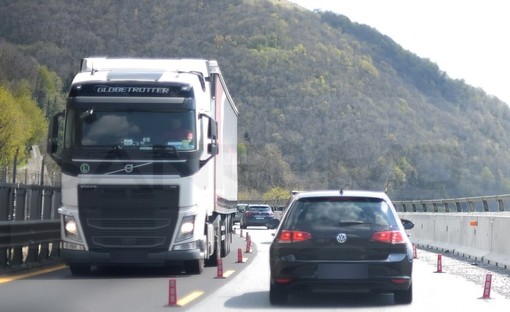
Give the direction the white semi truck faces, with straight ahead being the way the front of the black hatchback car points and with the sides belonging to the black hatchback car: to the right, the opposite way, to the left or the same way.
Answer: the opposite way

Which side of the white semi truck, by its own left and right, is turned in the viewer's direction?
front

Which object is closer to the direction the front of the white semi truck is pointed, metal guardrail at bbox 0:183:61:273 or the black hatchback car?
the black hatchback car

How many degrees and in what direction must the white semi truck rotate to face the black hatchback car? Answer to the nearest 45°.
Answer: approximately 45° to its left

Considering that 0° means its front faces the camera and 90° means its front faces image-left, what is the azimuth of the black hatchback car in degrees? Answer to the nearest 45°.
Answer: approximately 180°

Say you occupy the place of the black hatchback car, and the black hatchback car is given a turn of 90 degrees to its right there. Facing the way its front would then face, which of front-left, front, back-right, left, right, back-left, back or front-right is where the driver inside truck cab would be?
back-left

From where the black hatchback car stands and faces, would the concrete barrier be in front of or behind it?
in front

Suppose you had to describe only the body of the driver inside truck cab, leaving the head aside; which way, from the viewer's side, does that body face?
toward the camera

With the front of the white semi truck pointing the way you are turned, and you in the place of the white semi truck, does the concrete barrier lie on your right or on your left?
on your left

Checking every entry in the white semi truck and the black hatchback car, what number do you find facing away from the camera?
1
